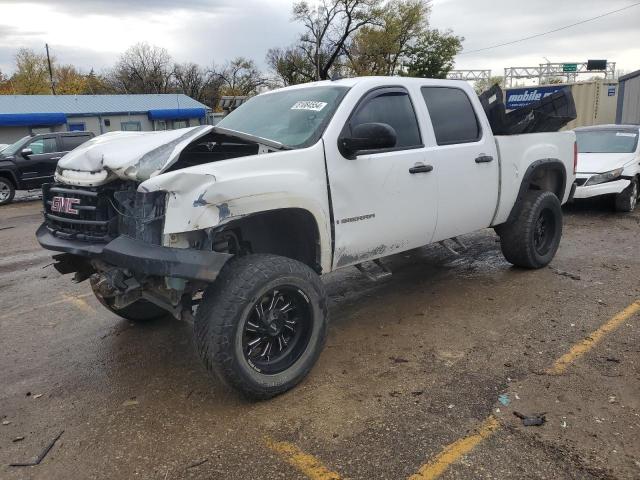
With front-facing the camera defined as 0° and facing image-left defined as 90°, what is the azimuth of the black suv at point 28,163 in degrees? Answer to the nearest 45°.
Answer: approximately 45°

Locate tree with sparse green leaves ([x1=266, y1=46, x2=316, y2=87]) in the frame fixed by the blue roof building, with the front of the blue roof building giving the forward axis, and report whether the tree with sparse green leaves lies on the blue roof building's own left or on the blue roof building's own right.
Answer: on the blue roof building's own left

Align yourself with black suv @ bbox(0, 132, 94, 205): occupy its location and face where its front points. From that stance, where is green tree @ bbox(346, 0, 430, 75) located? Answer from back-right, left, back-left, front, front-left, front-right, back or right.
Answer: back

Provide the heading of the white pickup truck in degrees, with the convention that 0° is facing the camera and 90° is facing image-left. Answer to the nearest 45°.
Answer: approximately 45°

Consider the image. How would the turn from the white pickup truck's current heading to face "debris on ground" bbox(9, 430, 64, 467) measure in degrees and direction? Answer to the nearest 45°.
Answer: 0° — it already faces it
